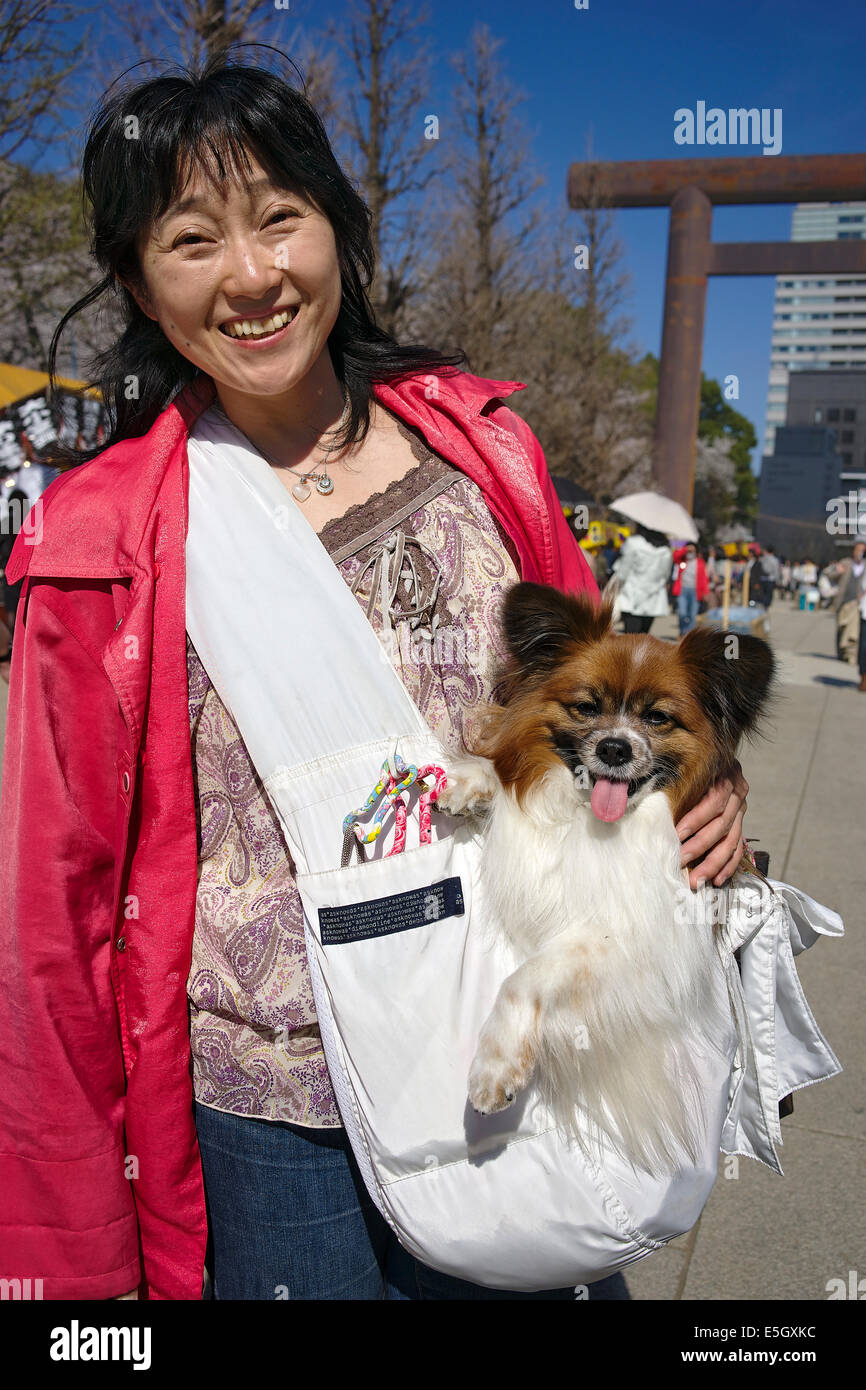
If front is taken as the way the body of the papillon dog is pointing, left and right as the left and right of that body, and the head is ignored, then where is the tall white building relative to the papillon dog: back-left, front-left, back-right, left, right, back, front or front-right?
back

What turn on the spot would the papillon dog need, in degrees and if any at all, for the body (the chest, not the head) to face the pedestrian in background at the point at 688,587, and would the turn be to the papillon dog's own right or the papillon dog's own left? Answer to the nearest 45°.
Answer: approximately 180°

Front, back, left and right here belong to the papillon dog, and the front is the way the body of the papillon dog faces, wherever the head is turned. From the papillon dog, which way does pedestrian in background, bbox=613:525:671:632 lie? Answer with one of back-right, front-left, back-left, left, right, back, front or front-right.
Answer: back

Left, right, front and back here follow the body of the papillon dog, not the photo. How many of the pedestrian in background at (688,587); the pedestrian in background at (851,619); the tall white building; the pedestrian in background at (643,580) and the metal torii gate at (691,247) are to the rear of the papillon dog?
5

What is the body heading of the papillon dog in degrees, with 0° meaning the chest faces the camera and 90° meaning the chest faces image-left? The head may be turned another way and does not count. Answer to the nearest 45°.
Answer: approximately 0°

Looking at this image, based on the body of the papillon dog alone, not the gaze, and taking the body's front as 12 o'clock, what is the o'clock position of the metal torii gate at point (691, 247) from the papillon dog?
The metal torii gate is roughly at 6 o'clock from the papillon dog.

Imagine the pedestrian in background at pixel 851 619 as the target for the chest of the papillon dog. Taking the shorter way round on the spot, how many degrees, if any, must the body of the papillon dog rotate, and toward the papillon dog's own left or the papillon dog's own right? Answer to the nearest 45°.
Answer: approximately 180°

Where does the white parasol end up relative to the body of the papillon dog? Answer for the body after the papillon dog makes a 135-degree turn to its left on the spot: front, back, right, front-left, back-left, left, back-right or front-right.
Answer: front-left
